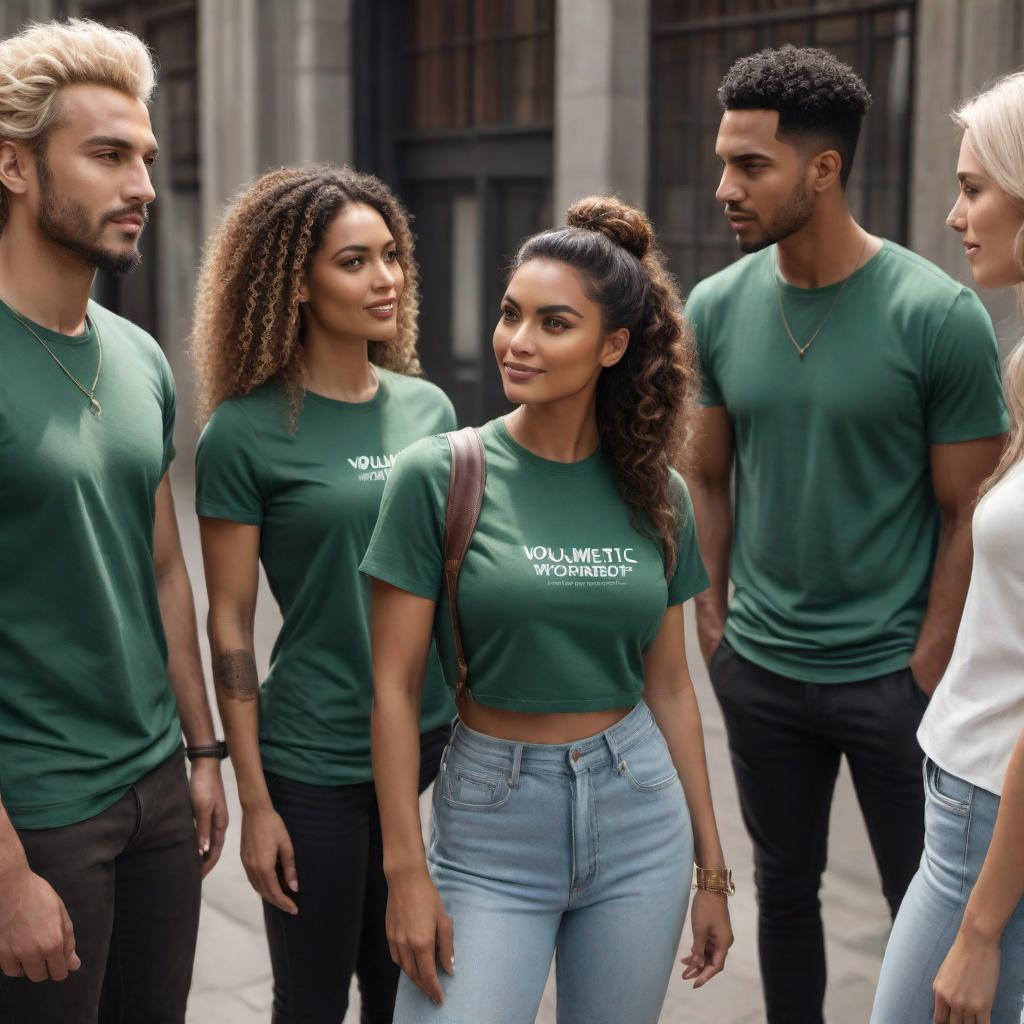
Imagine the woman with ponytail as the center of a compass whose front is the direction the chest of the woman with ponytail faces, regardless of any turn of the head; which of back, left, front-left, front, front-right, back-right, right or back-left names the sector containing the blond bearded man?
right

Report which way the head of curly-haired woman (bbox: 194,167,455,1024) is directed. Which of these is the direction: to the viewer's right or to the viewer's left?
to the viewer's right

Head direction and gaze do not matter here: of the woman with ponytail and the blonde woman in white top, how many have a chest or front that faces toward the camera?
1

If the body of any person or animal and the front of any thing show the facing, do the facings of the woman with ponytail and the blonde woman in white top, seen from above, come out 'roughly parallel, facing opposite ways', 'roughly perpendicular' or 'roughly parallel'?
roughly perpendicular

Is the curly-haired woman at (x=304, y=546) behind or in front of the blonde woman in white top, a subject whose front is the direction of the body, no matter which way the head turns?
in front

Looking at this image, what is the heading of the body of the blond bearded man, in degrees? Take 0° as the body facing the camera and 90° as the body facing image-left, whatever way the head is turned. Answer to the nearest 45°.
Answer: approximately 315°

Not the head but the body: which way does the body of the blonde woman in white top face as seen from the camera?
to the viewer's left

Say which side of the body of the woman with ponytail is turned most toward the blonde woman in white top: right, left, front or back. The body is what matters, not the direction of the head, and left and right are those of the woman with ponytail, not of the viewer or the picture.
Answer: left

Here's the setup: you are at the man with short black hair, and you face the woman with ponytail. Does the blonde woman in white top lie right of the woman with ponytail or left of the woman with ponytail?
left

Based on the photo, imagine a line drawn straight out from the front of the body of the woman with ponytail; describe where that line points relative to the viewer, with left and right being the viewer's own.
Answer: facing the viewer

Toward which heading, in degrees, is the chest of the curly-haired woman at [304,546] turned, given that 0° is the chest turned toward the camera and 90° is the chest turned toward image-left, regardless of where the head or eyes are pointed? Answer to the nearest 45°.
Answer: approximately 315°

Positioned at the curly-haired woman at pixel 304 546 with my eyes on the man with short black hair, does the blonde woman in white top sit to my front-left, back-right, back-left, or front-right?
front-right
